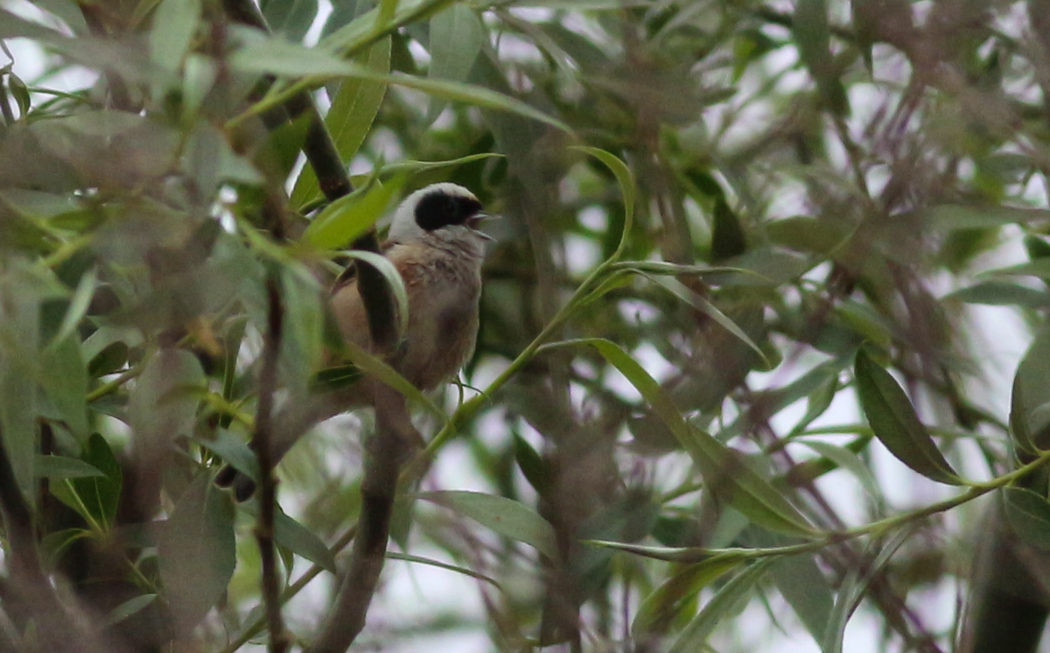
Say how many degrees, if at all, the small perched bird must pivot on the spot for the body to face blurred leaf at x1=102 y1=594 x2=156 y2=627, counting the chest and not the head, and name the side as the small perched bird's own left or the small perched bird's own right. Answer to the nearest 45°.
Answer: approximately 90° to the small perched bird's own right

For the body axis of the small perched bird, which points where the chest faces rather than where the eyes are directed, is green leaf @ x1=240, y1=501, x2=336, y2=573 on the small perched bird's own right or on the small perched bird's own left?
on the small perched bird's own right

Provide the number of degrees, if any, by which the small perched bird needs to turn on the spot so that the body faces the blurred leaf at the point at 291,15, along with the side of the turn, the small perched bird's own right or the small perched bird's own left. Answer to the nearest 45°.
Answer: approximately 90° to the small perched bird's own right

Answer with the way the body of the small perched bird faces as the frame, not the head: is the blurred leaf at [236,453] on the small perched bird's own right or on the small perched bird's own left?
on the small perched bird's own right

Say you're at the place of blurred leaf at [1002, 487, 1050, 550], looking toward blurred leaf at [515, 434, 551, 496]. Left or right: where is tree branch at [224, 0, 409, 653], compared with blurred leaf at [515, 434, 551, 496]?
left

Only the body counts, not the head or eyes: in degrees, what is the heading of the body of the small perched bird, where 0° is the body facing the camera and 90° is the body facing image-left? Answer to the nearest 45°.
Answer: approximately 270°
